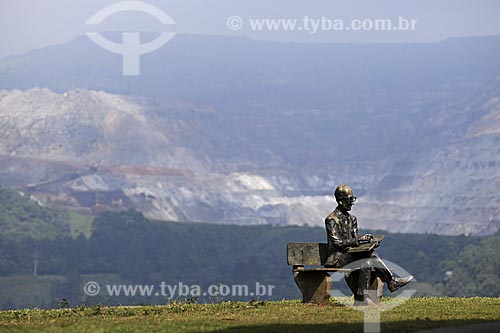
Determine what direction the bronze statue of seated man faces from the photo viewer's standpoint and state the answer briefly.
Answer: facing the viewer and to the right of the viewer
